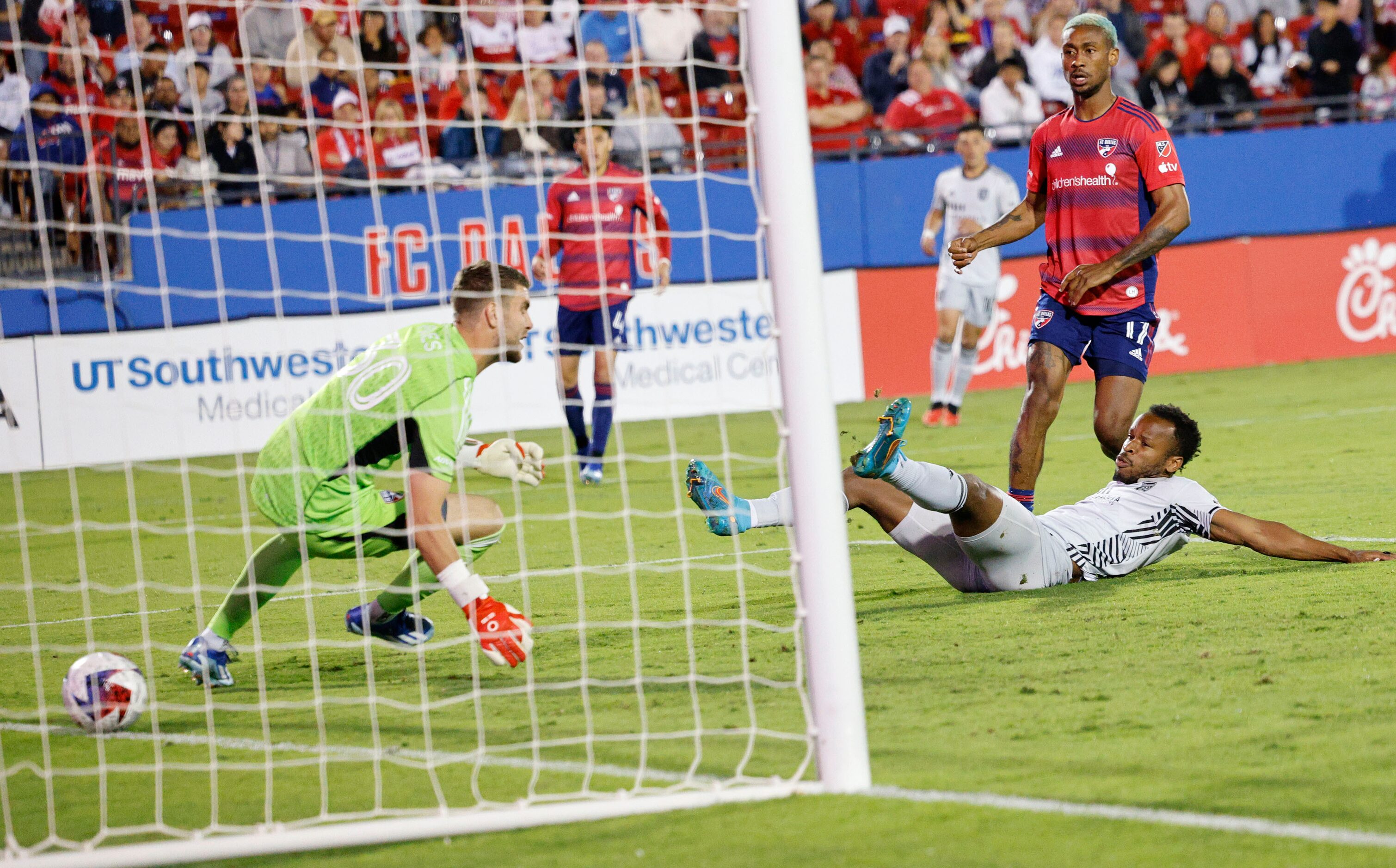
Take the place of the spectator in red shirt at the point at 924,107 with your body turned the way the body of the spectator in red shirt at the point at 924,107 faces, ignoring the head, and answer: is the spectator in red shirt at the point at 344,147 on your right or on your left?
on your right

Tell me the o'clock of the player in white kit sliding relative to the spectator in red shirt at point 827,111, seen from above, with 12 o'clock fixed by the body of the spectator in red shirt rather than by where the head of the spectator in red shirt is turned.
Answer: The player in white kit sliding is roughly at 12 o'clock from the spectator in red shirt.

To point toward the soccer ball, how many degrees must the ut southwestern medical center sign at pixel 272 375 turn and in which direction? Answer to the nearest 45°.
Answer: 0° — it already faces it

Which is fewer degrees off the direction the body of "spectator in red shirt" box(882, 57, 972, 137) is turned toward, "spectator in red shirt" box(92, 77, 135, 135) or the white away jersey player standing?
the white away jersey player standing

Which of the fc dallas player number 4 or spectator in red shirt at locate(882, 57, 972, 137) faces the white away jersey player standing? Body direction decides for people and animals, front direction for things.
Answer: the spectator in red shirt
